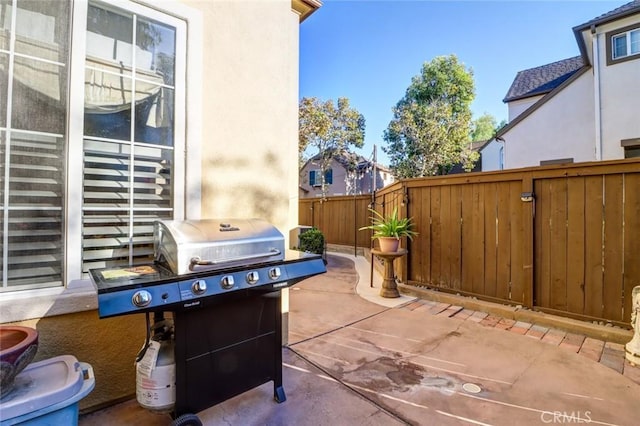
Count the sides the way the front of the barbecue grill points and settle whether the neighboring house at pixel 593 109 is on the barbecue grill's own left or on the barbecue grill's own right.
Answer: on the barbecue grill's own left

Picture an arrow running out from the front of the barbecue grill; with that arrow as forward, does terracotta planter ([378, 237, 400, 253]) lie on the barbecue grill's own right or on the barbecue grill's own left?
on the barbecue grill's own left

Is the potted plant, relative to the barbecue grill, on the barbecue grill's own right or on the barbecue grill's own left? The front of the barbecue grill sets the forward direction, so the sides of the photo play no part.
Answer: on the barbecue grill's own left

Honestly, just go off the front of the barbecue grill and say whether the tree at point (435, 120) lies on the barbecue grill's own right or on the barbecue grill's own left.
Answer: on the barbecue grill's own left

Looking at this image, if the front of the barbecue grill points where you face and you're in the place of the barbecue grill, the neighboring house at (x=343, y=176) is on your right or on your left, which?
on your left

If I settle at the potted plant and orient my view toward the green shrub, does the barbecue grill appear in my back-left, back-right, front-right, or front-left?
back-left
